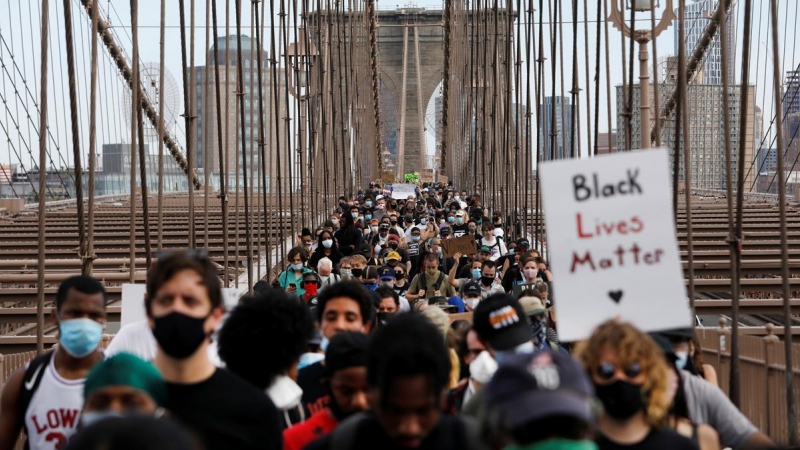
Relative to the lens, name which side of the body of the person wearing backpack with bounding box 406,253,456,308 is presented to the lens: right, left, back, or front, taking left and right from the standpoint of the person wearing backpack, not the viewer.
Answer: front

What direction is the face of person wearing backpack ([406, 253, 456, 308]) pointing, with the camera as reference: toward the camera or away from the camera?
toward the camera

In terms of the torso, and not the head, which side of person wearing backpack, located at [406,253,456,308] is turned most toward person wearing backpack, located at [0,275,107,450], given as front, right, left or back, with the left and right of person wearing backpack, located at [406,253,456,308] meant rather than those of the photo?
front

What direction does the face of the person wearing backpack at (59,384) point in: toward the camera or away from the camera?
toward the camera

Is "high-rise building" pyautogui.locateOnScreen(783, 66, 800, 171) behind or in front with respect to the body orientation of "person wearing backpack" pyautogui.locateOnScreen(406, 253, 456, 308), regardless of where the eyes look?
behind

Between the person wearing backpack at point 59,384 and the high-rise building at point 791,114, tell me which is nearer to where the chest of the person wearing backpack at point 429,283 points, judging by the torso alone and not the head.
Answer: the person wearing backpack
